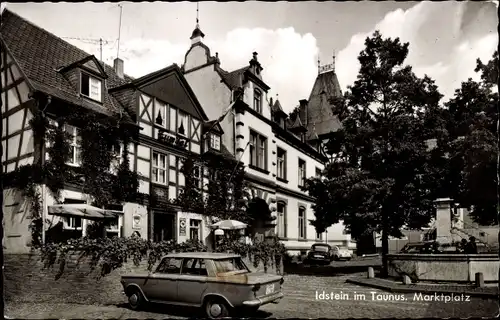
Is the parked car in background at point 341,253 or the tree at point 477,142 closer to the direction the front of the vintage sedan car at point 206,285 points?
the parked car in background

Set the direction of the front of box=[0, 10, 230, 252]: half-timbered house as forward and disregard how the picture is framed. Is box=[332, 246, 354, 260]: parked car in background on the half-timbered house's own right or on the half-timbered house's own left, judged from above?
on the half-timbered house's own left

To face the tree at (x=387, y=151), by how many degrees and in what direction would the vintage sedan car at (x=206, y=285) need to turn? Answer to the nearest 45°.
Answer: approximately 90° to its right

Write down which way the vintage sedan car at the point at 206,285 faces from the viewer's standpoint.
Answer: facing away from the viewer and to the left of the viewer

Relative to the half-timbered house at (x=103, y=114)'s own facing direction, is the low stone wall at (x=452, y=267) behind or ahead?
ahead

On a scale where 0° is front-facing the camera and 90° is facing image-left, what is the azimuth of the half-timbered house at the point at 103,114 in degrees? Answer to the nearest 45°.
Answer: approximately 315°

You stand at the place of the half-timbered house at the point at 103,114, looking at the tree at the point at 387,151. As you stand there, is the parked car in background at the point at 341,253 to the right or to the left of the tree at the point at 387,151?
left

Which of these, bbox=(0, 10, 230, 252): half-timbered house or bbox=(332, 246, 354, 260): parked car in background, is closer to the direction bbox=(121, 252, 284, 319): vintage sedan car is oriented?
the half-timbered house

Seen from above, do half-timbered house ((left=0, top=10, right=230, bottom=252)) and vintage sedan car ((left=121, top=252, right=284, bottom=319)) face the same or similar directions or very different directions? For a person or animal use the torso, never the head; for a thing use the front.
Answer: very different directions

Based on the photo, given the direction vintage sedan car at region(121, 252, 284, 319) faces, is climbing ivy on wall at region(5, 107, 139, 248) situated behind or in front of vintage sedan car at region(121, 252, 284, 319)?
in front
